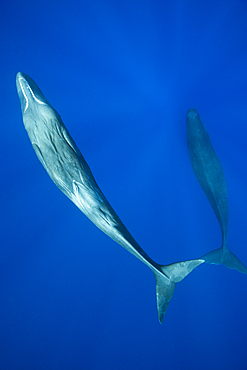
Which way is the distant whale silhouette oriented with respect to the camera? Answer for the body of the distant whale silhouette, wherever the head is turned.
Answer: away from the camera
